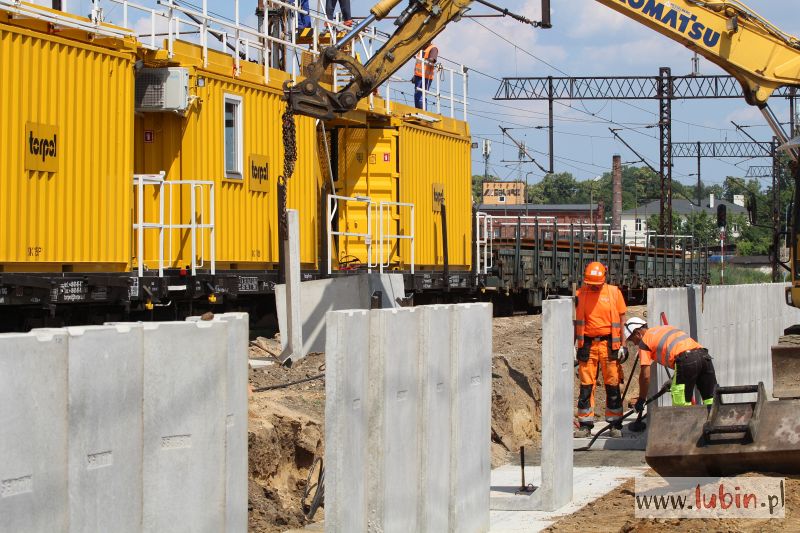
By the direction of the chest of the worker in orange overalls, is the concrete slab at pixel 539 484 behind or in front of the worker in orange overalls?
in front

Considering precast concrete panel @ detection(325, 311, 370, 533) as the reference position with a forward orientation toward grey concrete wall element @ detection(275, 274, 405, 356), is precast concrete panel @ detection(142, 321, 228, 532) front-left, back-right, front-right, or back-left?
back-left

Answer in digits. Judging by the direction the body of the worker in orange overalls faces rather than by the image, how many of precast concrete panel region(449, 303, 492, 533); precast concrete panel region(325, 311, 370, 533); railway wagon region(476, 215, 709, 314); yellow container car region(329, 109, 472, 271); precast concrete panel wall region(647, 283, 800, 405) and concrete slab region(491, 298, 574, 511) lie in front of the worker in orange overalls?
3

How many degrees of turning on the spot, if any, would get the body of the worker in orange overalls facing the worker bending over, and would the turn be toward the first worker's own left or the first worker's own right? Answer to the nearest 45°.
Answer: approximately 45° to the first worker's own left

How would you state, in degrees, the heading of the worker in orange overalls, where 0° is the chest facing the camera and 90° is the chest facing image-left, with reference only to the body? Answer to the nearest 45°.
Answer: approximately 0°

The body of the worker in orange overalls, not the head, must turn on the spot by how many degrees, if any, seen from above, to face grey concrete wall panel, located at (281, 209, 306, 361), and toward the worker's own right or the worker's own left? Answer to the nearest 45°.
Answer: approximately 90° to the worker's own right

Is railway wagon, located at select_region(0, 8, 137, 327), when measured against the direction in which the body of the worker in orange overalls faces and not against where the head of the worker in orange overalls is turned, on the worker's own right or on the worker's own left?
on the worker's own right

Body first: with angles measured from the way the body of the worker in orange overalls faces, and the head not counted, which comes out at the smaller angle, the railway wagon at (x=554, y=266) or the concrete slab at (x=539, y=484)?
the concrete slab

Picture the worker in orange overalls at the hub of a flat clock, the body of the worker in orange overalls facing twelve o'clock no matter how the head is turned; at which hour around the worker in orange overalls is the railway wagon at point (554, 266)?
The railway wagon is roughly at 6 o'clock from the worker in orange overalls.
